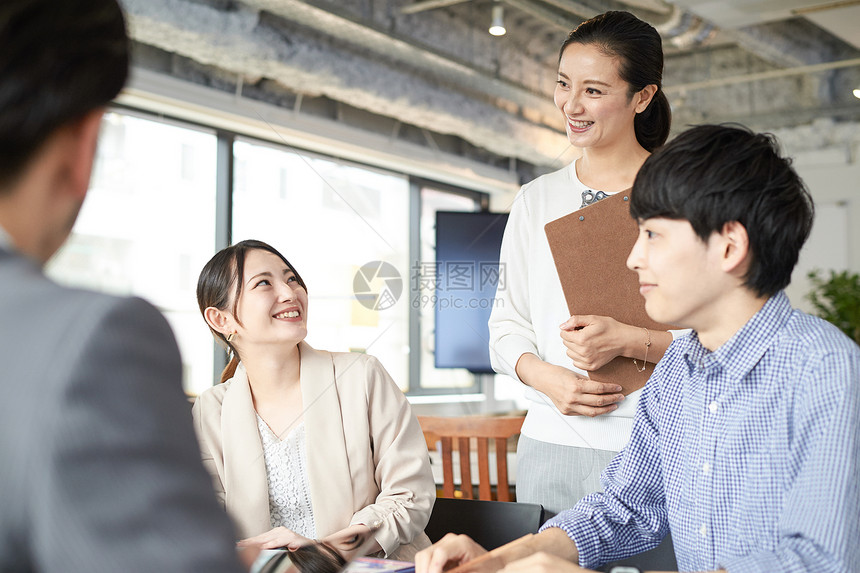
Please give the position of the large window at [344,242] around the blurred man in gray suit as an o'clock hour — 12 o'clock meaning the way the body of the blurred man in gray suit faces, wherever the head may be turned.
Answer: The large window is roughly at 11 o'clock from the blurred man in gray suit.

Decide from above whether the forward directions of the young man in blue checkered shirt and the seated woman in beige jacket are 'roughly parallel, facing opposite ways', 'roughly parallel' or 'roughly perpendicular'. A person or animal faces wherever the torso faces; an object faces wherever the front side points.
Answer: roughly perpendicular

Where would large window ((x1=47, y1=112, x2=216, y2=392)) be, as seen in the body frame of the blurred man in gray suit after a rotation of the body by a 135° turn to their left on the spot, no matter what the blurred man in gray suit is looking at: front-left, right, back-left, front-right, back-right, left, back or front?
right

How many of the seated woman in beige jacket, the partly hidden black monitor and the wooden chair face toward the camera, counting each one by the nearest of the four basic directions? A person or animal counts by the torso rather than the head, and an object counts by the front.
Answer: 2

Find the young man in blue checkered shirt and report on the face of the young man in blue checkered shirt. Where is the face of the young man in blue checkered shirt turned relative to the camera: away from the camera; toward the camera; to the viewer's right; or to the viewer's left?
to the viewer's left

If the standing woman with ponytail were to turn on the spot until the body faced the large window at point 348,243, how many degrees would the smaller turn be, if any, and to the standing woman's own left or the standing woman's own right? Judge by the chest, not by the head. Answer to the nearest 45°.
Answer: approximately 90° to the standing woman's own right

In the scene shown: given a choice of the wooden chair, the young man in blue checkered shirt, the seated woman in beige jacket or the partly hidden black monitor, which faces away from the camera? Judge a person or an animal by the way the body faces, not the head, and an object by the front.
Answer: the wooden chair

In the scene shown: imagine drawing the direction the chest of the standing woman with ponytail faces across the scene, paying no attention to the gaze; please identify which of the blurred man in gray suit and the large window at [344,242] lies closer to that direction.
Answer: the blurred man in gray suit
